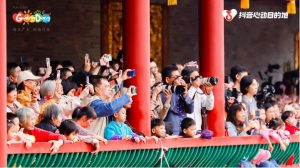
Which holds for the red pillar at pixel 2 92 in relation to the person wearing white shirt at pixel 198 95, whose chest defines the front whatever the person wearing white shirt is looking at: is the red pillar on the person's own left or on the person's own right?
on the person's own right

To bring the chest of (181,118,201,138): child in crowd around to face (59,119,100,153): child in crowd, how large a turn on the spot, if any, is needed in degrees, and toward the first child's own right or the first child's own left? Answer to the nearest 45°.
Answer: approximately 90° to the first child's own right

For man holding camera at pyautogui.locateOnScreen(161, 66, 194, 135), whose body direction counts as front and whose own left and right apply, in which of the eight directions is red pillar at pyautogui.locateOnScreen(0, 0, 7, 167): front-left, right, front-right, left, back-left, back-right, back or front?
right

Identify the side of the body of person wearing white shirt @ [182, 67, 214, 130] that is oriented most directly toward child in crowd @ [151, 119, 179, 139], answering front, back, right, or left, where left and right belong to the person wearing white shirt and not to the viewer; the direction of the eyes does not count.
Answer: right

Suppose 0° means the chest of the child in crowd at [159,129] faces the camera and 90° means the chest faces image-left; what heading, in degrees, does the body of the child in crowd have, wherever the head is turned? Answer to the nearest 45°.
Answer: approximately 315°

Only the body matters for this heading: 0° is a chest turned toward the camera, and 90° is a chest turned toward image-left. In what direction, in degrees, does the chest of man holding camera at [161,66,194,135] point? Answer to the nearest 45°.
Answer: approximately 315°

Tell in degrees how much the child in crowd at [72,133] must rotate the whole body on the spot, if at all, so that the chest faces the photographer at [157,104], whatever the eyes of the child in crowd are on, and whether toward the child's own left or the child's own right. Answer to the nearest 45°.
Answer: approximately 90° to the child's own left

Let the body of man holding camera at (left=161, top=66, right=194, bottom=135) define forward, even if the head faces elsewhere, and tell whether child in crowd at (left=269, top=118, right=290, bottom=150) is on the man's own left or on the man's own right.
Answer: on the man's own left
